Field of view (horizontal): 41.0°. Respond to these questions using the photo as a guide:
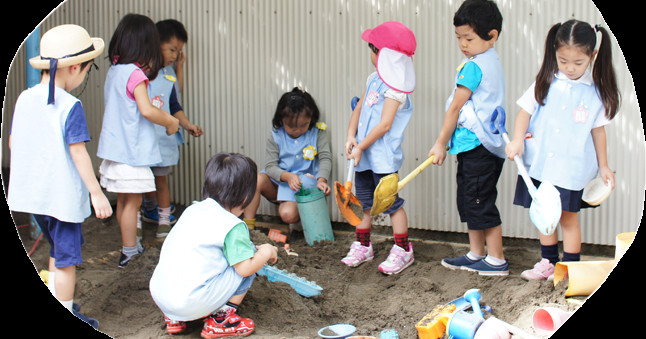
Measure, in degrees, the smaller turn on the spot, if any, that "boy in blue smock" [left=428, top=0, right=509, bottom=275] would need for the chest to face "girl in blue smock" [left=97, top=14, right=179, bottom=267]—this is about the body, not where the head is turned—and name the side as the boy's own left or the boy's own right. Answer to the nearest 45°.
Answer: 0° — they already face them

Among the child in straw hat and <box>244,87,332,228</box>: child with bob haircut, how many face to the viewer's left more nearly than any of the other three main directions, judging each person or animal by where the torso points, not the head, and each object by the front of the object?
0

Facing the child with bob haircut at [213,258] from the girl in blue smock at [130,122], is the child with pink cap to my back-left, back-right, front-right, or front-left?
front-left

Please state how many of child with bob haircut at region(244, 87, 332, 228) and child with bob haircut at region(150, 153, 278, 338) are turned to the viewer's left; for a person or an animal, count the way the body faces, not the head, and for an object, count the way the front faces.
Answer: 0

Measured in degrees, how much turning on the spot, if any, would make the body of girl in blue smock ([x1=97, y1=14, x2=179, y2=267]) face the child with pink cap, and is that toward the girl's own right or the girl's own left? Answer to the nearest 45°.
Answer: approximately 45° to the girl's own right

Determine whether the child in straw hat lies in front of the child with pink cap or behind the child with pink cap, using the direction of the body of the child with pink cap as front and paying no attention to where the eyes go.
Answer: in front

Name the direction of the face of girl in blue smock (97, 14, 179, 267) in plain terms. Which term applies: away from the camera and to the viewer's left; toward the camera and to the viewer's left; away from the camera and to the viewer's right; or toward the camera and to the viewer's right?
away from the camera and to the viewer's right

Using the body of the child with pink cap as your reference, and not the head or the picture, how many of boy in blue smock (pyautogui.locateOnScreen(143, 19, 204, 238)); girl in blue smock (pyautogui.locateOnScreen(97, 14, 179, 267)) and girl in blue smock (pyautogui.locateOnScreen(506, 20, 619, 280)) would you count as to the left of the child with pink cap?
1

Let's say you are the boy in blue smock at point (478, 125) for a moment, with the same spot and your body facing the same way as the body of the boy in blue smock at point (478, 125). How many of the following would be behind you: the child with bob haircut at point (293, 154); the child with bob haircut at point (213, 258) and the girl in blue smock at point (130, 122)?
0

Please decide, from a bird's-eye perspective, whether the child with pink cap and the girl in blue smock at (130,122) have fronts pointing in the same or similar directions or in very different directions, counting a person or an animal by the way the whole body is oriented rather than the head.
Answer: very different directions

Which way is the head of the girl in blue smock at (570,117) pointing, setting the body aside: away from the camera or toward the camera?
toward the camera

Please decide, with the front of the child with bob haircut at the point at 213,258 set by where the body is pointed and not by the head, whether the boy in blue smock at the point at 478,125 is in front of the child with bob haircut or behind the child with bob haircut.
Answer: in front

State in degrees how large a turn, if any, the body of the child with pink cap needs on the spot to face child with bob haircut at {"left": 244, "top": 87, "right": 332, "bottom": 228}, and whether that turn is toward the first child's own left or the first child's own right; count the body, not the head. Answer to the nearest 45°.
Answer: approximately 90° to the first child's own right

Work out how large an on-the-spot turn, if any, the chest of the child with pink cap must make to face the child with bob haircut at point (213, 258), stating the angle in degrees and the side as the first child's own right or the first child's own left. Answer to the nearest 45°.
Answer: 0° — they already face them

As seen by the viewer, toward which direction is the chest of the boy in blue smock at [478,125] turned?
to the viewer's left

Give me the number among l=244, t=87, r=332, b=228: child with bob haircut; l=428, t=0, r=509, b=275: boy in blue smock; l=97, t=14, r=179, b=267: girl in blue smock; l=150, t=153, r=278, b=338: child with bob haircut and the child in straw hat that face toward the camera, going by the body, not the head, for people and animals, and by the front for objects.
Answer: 1

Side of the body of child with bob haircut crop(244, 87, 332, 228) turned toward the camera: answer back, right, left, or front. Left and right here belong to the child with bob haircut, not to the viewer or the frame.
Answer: front

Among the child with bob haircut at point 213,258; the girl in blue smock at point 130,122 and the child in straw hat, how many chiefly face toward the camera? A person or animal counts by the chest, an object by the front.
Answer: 0
